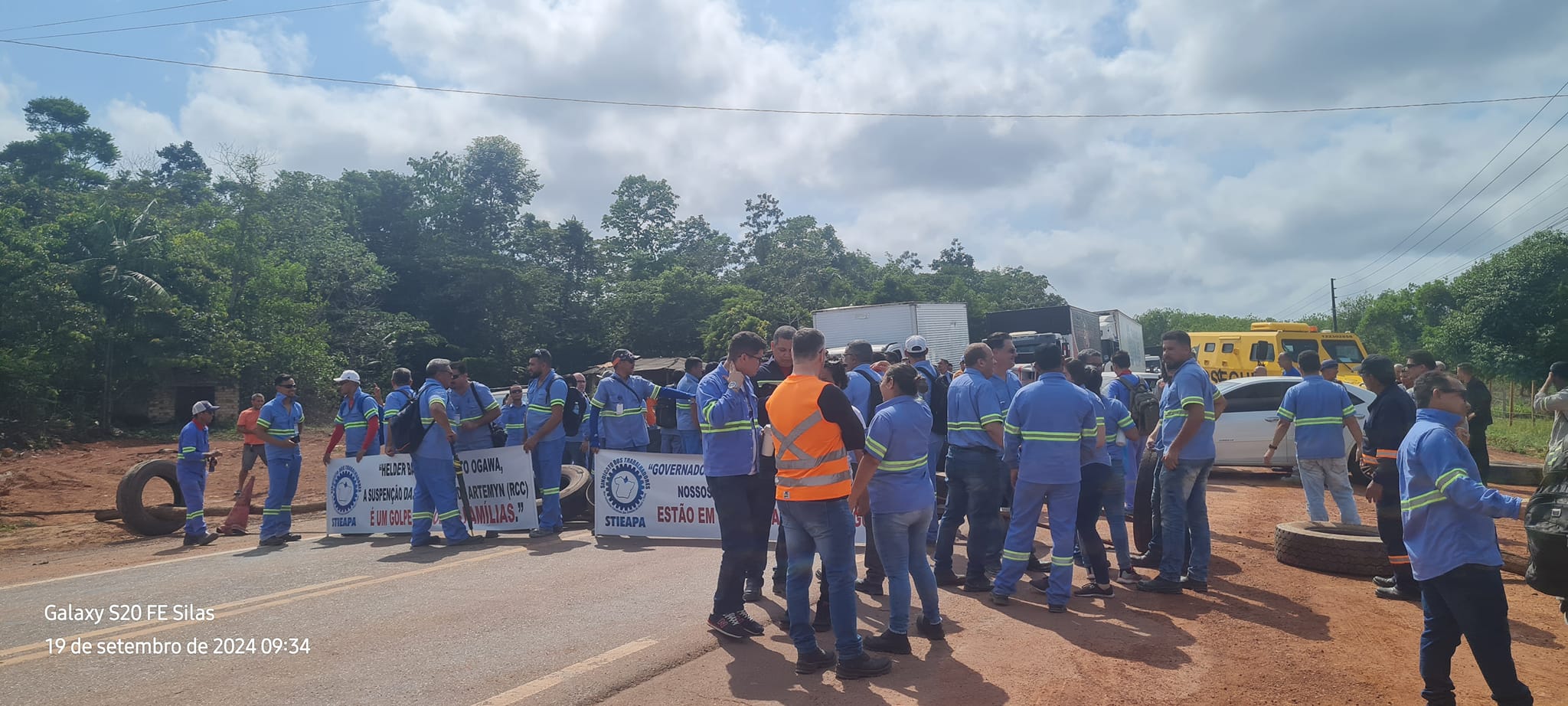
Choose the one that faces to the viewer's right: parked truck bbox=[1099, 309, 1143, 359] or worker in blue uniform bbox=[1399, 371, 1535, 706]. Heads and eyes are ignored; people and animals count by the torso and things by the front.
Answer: the worker in blue uniform

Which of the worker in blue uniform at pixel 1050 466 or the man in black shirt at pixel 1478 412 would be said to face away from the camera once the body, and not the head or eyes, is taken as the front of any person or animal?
the worker in blue uniform

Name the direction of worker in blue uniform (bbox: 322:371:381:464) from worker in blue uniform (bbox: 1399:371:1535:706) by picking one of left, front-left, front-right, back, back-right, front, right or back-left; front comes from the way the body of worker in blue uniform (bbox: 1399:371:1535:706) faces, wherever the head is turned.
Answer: back

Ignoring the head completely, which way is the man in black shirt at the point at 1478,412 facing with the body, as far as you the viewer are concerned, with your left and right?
facing to the left of the viewer

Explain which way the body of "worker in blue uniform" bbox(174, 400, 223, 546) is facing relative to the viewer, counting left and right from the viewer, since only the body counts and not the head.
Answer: facing to the right of the viewer

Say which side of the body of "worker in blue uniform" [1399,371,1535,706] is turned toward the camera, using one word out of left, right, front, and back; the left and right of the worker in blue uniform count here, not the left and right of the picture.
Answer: right

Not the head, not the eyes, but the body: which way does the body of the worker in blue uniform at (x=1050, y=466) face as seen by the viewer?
away from the camera

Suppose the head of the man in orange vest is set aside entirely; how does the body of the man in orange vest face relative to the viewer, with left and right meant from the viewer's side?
facing away from the viewer and to the right of the viewer

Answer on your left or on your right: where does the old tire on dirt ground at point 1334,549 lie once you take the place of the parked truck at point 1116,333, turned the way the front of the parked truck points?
on your left

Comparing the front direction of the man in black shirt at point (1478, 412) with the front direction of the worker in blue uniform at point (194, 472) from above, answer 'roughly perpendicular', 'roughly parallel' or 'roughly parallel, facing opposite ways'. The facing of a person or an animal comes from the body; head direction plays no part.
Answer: roughly perpendicular

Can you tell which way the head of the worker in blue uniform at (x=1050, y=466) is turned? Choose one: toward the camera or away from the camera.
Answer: away from the camera
